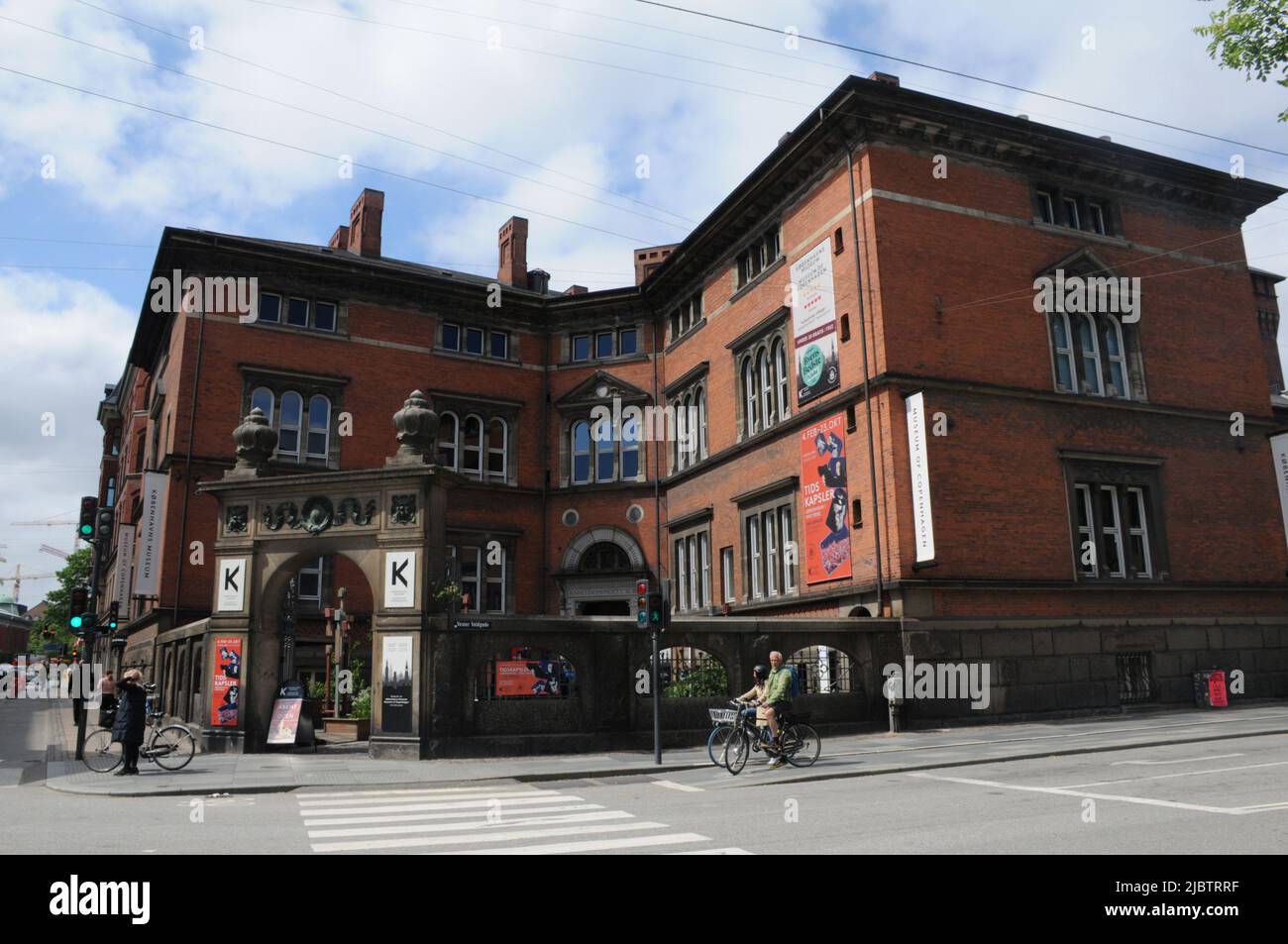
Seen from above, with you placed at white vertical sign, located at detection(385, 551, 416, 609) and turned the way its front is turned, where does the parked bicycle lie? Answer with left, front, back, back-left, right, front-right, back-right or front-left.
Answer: right

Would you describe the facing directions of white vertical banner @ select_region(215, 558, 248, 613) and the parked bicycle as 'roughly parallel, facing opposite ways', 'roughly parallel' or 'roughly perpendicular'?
roughly perpendicular

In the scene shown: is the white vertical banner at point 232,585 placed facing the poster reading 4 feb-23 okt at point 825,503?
no

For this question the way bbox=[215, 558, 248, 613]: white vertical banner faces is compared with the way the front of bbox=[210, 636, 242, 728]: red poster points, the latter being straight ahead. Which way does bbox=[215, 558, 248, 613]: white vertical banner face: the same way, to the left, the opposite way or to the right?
the same way

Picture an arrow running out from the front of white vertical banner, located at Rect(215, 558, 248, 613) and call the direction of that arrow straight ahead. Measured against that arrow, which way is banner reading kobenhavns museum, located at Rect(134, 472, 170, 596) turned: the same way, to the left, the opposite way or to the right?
the same way

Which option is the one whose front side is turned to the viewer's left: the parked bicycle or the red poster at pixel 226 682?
the parked bicycle

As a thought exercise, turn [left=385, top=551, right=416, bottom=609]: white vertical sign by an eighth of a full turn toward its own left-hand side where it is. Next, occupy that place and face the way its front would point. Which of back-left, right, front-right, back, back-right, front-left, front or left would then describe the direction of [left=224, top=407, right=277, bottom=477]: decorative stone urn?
back

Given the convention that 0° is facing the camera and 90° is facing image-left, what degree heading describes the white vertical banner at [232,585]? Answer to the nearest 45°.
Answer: approximately 0°

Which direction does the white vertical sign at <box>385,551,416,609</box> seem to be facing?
toward the camera

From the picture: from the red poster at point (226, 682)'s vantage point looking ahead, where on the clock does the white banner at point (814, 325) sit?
The white banner is roughly at 9 o'clock from the red poster.

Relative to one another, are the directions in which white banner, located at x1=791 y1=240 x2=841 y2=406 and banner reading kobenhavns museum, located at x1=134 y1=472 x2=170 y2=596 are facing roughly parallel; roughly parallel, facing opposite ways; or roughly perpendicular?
roughly perpendicular

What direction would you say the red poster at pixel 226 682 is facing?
toward the camera
